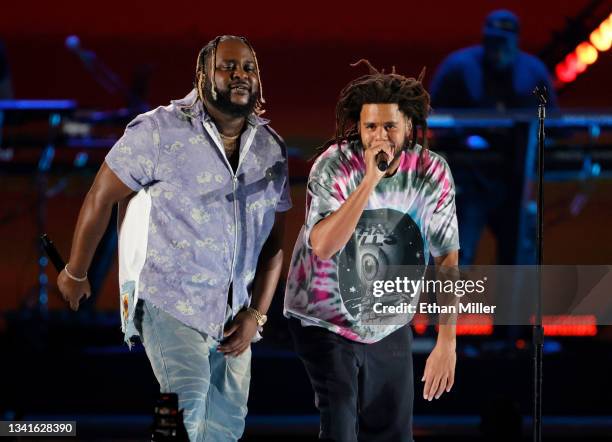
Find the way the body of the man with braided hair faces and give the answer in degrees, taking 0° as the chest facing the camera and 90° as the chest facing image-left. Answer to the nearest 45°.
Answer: approximately 315°

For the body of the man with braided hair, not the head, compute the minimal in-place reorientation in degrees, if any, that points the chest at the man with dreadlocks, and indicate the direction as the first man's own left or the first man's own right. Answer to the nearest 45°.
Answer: approximately 45° to the first man's own left

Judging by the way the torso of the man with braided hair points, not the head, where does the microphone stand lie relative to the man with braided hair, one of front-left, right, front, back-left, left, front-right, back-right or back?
front-left

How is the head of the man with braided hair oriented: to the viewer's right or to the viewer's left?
to the viewer's right
